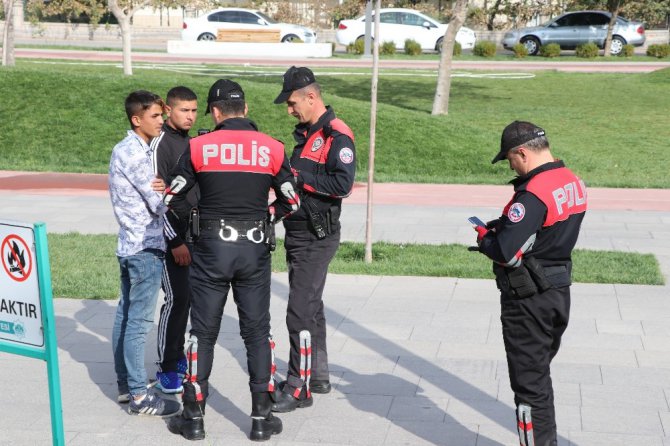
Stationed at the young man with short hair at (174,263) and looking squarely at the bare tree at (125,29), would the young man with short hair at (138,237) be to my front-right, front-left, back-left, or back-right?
back-left

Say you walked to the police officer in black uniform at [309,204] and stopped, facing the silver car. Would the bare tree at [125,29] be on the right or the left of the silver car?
left

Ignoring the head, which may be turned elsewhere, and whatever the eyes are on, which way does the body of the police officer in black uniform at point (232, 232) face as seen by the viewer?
away from the camera

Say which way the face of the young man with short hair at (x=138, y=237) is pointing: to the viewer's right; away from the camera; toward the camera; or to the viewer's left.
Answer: to the viewer's right

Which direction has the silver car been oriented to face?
to the viewer's left

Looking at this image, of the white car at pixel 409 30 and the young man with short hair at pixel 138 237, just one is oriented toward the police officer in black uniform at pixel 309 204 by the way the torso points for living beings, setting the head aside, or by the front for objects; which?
the young man with short hair

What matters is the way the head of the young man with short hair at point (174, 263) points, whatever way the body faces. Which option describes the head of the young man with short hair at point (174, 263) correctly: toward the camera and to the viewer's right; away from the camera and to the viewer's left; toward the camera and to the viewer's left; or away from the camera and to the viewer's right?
toward the camera and to the viewer's right

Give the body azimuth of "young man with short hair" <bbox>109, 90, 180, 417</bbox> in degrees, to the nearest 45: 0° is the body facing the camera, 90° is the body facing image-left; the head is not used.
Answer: approximately 270°

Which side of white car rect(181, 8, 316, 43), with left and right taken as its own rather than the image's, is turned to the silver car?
front

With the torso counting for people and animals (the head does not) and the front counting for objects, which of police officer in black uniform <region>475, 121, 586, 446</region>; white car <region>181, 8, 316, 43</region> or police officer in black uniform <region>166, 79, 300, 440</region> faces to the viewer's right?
the white car

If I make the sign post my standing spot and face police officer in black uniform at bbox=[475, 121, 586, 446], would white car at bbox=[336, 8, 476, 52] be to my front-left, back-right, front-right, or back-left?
front-left
